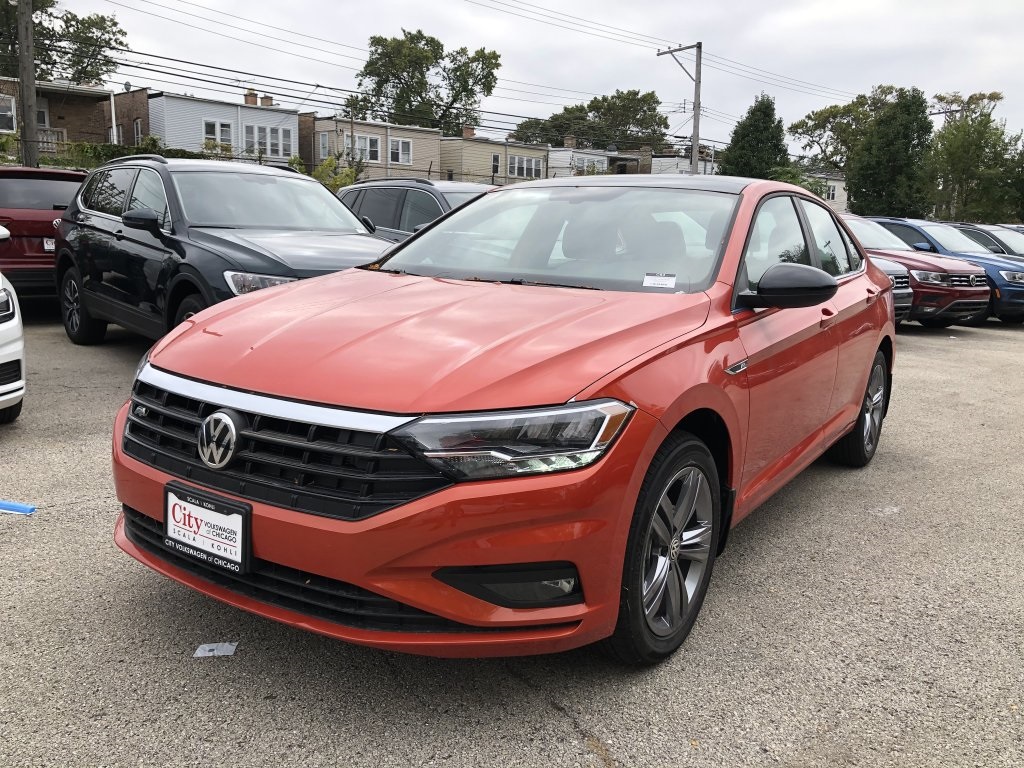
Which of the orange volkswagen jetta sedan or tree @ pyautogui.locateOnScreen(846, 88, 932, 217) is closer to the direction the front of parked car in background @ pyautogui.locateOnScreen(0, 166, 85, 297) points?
the tree

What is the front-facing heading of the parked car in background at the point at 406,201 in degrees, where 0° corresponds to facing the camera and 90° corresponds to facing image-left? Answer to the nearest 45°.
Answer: approximately 315°

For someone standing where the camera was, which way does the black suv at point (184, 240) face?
facing the viewer and to the right of the viewer

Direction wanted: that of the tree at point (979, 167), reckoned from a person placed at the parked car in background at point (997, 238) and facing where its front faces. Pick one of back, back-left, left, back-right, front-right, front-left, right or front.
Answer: back-left

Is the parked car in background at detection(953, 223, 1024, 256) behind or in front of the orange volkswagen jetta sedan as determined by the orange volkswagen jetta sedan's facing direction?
behind

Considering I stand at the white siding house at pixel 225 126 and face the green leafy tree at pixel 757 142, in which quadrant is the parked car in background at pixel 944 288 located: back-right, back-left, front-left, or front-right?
front-right

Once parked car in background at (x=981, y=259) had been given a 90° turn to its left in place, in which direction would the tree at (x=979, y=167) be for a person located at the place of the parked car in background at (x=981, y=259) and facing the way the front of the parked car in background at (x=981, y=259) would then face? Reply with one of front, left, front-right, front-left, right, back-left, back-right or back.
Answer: front-left

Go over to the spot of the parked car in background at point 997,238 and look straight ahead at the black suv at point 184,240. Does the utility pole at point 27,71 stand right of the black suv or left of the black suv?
right

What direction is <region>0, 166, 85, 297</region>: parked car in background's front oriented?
away from the camera

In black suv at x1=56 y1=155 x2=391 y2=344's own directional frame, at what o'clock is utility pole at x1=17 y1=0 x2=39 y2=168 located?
The utility pole is roughly at 7 o'clock from the black suv.

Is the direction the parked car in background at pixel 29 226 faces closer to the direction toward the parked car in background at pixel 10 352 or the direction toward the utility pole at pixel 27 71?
the utility pole

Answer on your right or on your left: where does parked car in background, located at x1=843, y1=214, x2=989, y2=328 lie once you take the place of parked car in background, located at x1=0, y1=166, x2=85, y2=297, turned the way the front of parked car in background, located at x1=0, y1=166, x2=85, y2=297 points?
on your right

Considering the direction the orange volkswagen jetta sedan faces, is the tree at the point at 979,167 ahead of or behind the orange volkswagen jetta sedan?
behind

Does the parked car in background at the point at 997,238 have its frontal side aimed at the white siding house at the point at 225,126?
no
